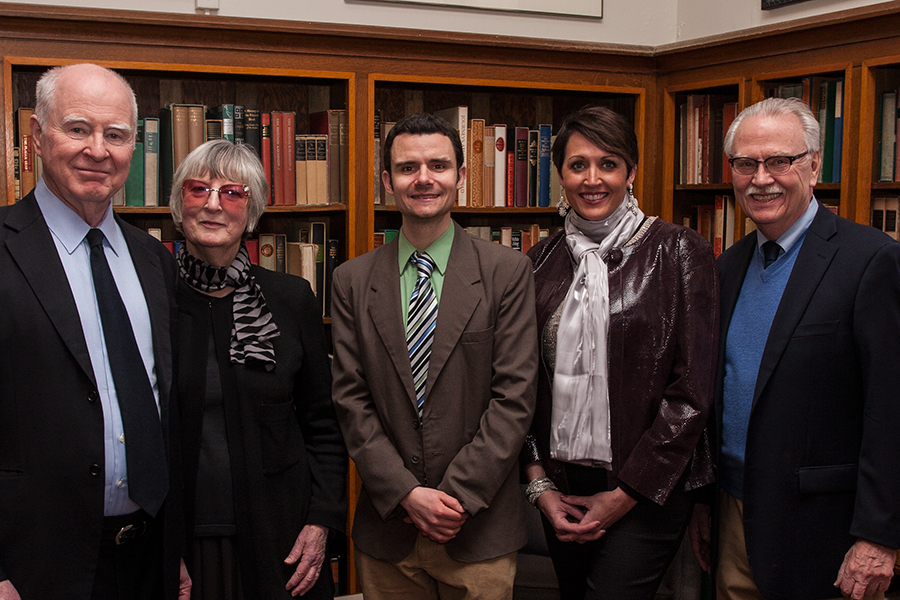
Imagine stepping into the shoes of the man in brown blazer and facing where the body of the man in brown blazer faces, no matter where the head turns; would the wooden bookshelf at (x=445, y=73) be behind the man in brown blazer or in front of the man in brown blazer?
behind

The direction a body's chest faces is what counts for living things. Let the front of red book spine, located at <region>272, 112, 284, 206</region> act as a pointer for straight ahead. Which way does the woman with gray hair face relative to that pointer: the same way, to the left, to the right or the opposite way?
the same way

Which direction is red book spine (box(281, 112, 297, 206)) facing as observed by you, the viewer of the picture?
facing the viewer

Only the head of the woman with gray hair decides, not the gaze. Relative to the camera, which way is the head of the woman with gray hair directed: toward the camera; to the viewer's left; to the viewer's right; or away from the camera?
toward the camera

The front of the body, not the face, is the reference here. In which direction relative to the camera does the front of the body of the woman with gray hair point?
toward the camera

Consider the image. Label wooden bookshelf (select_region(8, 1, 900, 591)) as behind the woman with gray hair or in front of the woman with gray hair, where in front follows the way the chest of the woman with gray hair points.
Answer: behind

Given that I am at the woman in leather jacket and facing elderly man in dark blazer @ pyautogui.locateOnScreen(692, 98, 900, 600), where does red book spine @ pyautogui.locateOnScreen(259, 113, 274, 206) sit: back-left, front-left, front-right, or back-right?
back-left

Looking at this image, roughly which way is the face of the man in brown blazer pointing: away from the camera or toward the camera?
toward the camera

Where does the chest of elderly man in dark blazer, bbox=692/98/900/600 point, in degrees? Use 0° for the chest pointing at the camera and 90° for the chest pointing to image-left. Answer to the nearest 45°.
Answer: approximately 45°

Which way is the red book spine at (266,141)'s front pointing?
toward the camera

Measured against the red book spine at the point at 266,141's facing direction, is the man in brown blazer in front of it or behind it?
in front

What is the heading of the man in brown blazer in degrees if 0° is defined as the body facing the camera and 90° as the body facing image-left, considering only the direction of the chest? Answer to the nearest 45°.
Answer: approximately 0°

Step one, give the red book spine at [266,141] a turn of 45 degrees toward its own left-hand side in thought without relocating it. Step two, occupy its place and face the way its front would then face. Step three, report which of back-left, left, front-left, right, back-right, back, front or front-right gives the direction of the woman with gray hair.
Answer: front-right

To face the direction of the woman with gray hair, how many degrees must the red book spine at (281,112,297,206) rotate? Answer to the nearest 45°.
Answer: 0° — it already faces them

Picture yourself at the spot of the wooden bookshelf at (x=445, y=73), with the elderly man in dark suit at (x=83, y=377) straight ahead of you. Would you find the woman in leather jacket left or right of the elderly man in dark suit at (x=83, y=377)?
left
